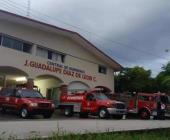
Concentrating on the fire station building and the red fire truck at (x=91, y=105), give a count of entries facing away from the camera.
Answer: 0

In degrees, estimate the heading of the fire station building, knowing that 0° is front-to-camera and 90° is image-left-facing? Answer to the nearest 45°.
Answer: approximately 315°

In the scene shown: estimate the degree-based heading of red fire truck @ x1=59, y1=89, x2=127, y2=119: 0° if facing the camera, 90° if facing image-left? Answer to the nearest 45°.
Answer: approximately 315°

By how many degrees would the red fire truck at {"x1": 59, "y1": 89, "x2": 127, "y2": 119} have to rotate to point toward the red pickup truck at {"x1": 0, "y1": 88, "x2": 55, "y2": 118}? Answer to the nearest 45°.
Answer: approximately 90° to its right

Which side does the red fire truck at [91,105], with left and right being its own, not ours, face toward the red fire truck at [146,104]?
left

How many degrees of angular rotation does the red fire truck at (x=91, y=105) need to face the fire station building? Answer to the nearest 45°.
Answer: approximately 180°

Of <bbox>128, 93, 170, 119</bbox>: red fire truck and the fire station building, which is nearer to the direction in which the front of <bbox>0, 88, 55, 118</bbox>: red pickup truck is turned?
the red fire truck

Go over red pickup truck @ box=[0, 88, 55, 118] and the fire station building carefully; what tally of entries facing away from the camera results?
0

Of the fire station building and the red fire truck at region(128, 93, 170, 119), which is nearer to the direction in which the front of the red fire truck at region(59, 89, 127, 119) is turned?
the red fire truck at region(128, 93, 170, 119)

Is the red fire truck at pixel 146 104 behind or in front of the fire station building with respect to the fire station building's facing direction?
in front
